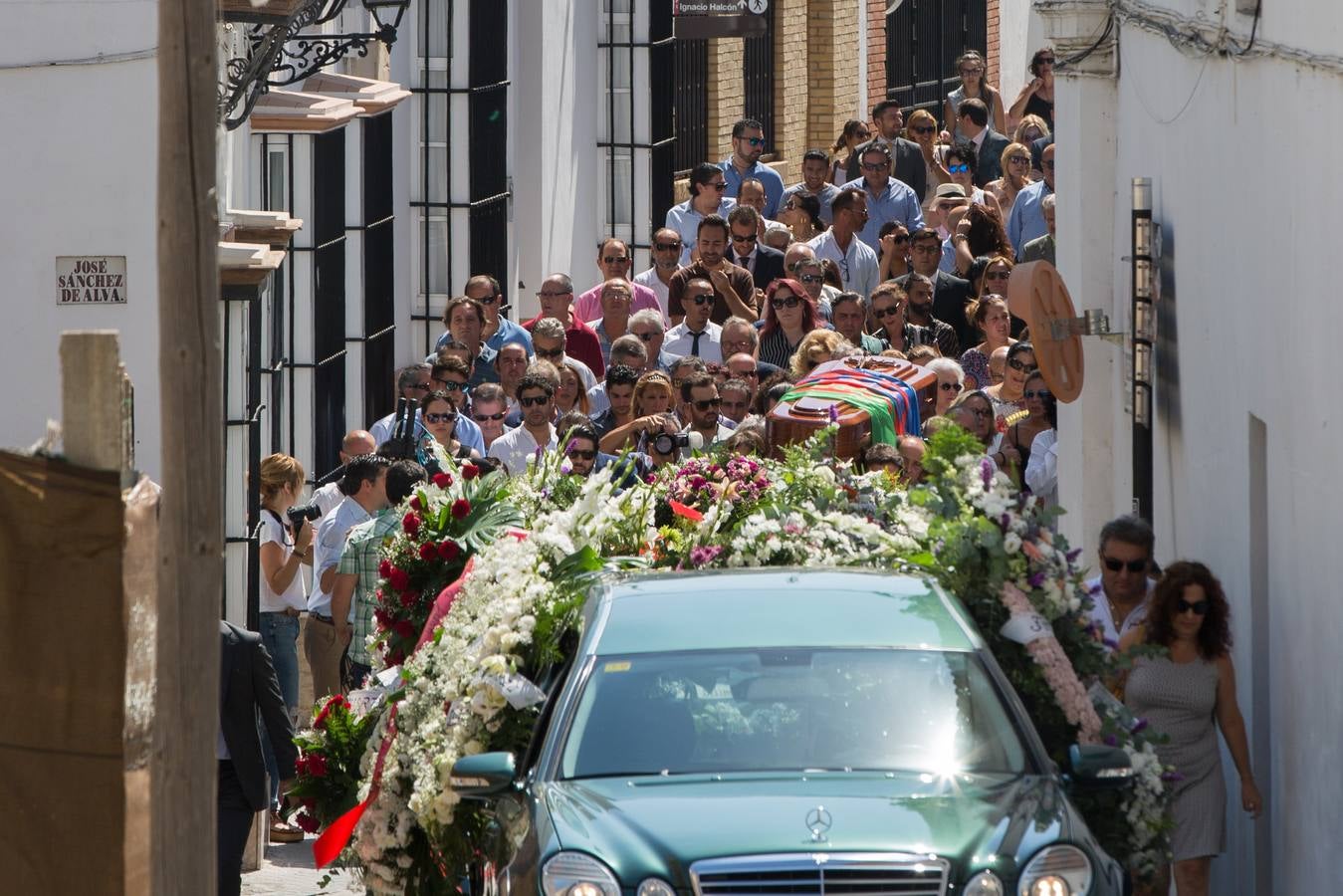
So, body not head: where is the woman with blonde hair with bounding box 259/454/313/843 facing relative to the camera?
to the viewer's right

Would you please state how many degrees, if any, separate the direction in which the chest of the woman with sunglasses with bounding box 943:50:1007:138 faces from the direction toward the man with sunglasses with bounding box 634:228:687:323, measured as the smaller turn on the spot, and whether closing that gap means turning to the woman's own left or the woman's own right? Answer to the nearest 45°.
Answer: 0° — they already face them

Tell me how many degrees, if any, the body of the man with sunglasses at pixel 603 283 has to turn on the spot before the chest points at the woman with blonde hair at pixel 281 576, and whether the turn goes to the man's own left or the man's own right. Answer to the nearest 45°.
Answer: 0° — they already face them

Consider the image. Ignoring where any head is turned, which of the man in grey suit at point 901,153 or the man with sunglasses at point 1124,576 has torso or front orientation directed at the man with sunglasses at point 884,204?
the man in grey suit

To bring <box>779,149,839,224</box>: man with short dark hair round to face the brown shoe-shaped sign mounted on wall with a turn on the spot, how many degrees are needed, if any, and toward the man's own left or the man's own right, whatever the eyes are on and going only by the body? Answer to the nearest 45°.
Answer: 0° — they already face it

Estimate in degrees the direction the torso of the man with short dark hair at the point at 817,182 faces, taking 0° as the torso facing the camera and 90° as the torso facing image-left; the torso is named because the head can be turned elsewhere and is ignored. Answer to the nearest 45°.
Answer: approximately 0°

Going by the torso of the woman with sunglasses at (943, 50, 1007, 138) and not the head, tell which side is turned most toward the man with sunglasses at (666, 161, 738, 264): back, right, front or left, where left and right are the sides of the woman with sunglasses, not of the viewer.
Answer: front

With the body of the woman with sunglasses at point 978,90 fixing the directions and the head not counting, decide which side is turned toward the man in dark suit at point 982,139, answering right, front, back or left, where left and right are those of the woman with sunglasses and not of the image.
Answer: front

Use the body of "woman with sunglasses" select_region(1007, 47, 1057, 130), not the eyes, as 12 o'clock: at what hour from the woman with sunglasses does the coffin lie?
The coffin is roughly at 12 o'clock from the woman with sunglasses.
